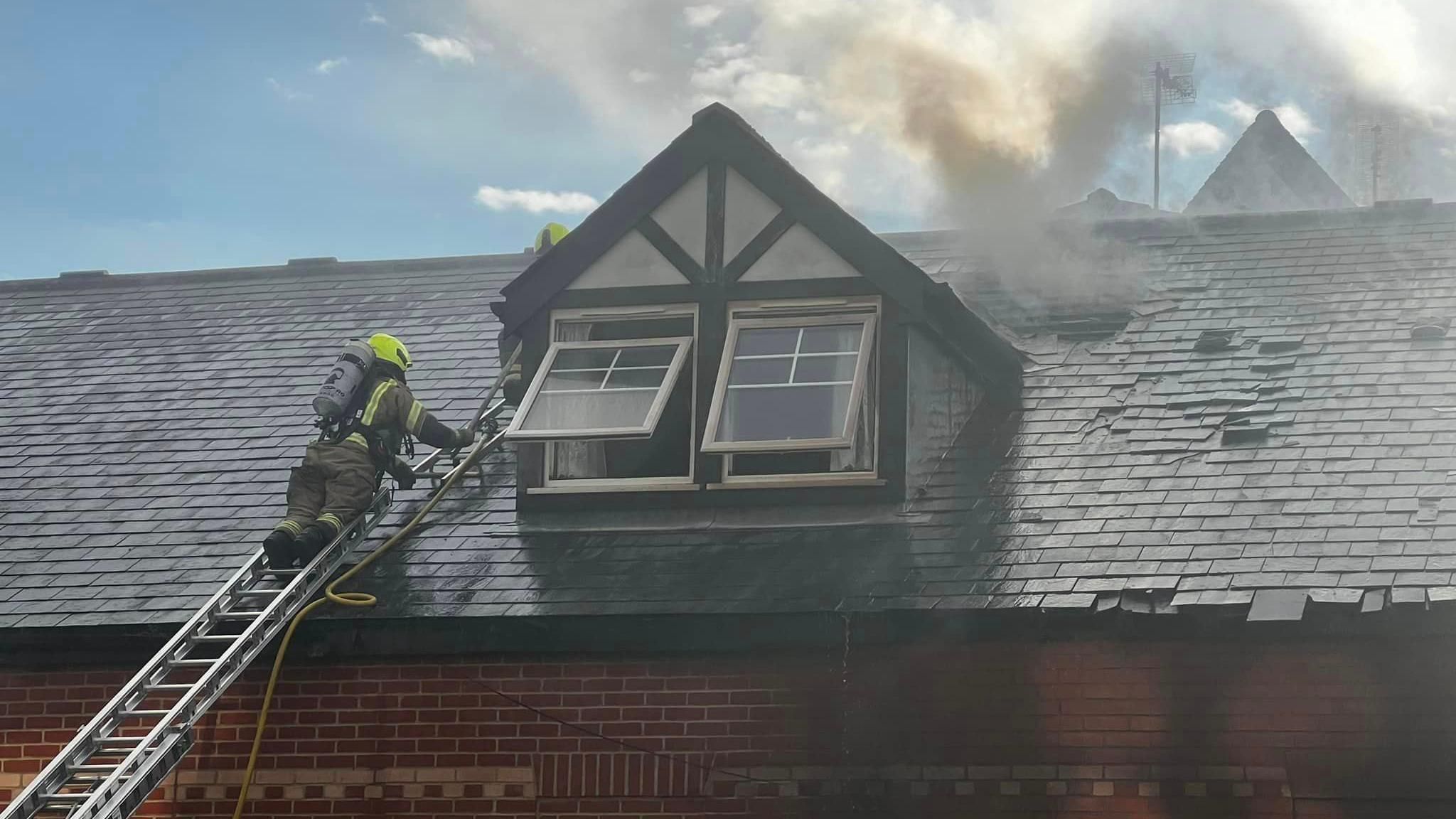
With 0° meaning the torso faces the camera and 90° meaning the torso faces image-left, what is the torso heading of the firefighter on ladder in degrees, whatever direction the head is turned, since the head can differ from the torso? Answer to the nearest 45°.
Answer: approximately 225°

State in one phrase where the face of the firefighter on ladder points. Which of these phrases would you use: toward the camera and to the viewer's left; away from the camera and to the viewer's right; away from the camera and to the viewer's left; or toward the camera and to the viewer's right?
away from the camera and to the viewer's right
